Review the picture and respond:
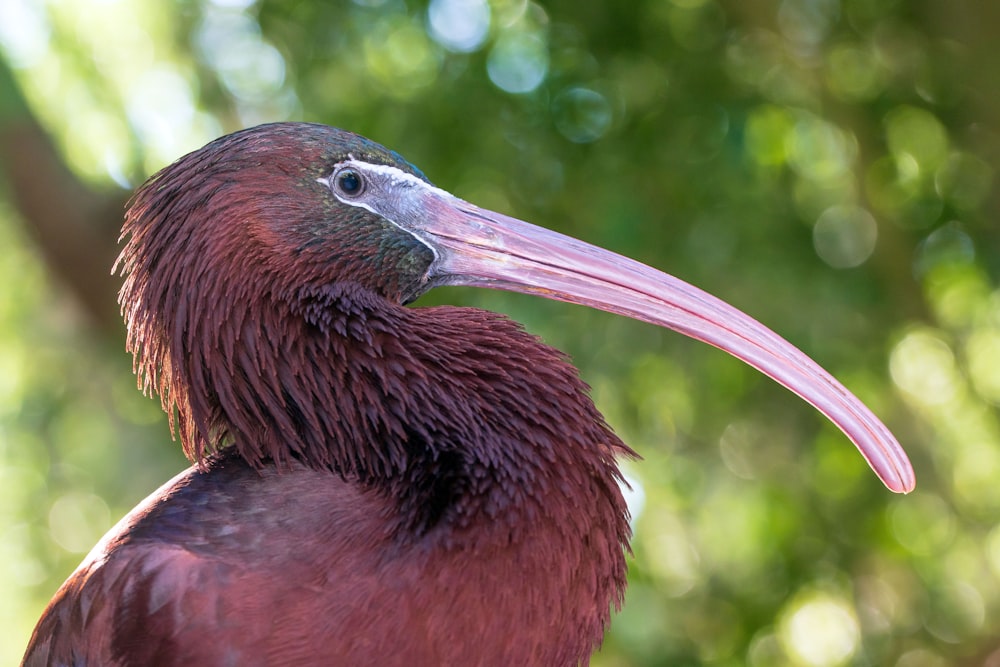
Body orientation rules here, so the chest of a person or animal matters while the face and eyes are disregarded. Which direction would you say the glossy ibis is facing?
to the viewer's right
